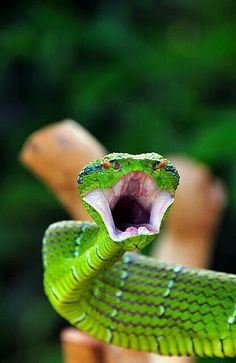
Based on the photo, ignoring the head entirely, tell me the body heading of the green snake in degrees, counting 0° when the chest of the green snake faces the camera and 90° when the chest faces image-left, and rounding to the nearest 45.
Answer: approximately 0°
